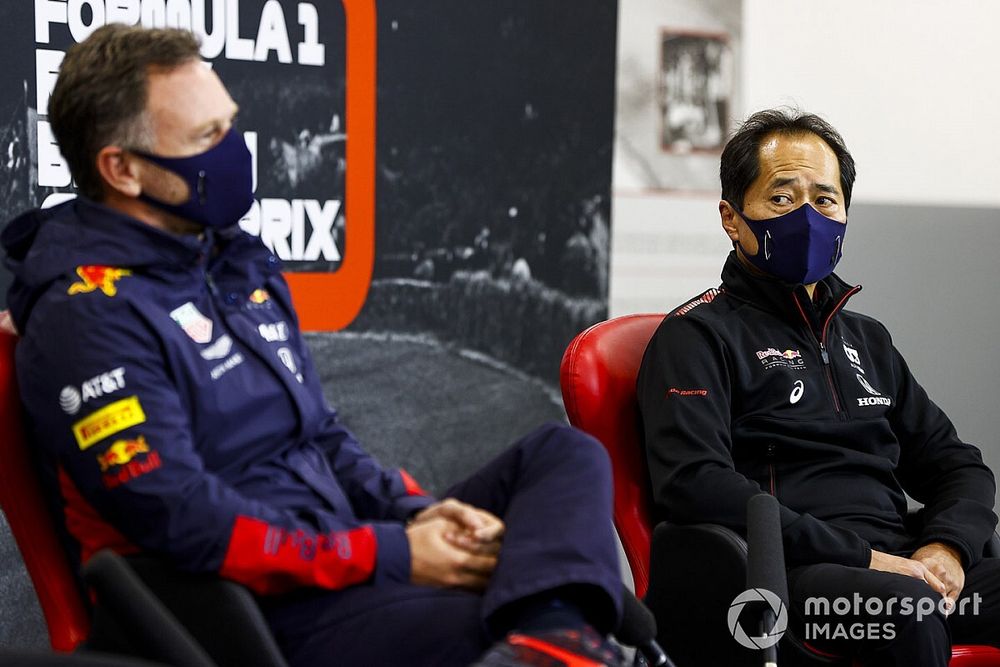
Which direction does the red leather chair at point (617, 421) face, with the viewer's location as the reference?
facing the viewer and to the right of the viewer

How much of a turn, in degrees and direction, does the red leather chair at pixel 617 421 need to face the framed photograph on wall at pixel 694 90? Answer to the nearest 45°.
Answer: approximately 135° to its left

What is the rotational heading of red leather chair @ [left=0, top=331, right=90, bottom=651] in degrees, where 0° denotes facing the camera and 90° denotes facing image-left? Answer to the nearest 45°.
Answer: approximately 315°

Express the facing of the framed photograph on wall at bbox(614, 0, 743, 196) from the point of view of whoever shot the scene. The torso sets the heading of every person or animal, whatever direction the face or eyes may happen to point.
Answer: facing the viewer

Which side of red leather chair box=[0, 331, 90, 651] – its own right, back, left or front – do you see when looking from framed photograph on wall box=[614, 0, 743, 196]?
left

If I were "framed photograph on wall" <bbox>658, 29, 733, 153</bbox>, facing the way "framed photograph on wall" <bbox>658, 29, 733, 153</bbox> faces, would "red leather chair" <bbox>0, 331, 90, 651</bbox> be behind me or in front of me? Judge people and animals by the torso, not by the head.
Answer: in front

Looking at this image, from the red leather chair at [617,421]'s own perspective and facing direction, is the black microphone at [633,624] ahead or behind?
ahead

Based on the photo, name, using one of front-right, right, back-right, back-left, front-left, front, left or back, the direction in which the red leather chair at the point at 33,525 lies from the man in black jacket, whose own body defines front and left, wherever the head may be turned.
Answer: right

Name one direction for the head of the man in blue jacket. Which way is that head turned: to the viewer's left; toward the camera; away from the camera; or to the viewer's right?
to the viewer's right

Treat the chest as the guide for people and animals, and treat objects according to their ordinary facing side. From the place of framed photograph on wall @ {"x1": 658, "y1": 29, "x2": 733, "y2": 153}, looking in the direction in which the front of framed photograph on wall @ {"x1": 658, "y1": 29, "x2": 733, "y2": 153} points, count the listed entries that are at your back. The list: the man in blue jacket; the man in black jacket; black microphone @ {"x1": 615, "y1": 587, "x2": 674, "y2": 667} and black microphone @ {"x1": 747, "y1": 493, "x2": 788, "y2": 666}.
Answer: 0

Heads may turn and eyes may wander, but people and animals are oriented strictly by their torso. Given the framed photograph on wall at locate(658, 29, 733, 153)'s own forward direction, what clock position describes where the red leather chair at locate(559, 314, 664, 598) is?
The red leather chair is roughly at 12 o'clock from the framed photograph on wall.

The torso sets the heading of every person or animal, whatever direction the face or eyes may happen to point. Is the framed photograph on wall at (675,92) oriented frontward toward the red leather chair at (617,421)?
yes

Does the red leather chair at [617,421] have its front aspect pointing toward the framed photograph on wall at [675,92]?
no

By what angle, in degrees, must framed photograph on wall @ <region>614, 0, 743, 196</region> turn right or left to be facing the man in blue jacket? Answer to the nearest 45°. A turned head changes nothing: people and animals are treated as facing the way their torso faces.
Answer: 0° — it already faces them

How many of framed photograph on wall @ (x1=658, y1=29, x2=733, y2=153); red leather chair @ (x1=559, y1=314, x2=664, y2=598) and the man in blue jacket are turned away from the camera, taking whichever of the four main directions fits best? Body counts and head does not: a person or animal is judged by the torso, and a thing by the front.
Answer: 0
